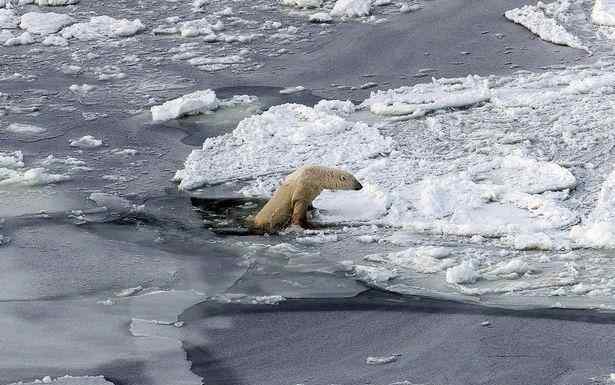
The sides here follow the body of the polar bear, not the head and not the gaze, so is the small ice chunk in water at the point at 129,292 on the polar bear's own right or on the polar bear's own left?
on the polar bear's own right

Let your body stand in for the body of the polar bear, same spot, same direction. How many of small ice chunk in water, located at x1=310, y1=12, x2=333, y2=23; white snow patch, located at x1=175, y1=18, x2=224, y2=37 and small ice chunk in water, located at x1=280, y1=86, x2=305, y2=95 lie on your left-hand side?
3

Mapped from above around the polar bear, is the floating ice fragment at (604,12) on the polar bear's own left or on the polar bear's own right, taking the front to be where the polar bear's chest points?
on the polar bear's own left

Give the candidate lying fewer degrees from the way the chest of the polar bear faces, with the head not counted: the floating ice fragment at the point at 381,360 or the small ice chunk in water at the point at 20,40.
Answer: the floating ice fragment

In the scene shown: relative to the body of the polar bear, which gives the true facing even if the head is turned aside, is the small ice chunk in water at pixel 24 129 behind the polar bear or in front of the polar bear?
behind

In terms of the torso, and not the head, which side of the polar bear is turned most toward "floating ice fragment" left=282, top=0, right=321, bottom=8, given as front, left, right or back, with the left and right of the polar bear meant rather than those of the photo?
left

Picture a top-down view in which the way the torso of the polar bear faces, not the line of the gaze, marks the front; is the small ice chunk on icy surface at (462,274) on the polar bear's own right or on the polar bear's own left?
on the polar bear's own right

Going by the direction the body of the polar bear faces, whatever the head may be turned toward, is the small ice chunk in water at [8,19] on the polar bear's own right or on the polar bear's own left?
on the polar bear's own left

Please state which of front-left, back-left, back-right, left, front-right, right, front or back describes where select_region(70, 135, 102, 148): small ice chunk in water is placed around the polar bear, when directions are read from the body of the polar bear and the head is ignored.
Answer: back-left

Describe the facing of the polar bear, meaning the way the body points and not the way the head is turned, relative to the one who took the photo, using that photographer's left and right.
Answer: facing to the right of the viewer

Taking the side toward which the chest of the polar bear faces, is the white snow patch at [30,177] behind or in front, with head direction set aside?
behind

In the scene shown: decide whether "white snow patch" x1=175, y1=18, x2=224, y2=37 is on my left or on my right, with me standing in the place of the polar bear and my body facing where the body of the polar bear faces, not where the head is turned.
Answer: on my left

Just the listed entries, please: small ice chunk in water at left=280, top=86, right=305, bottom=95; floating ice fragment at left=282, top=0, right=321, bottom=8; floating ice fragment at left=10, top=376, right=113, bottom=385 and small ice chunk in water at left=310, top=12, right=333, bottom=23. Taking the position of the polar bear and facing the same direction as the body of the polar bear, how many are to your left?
3

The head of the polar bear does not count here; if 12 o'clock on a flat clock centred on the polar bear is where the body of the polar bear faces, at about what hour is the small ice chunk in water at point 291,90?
The small ice chunk in water is roughly at 9 o'clock from the polar bear.
